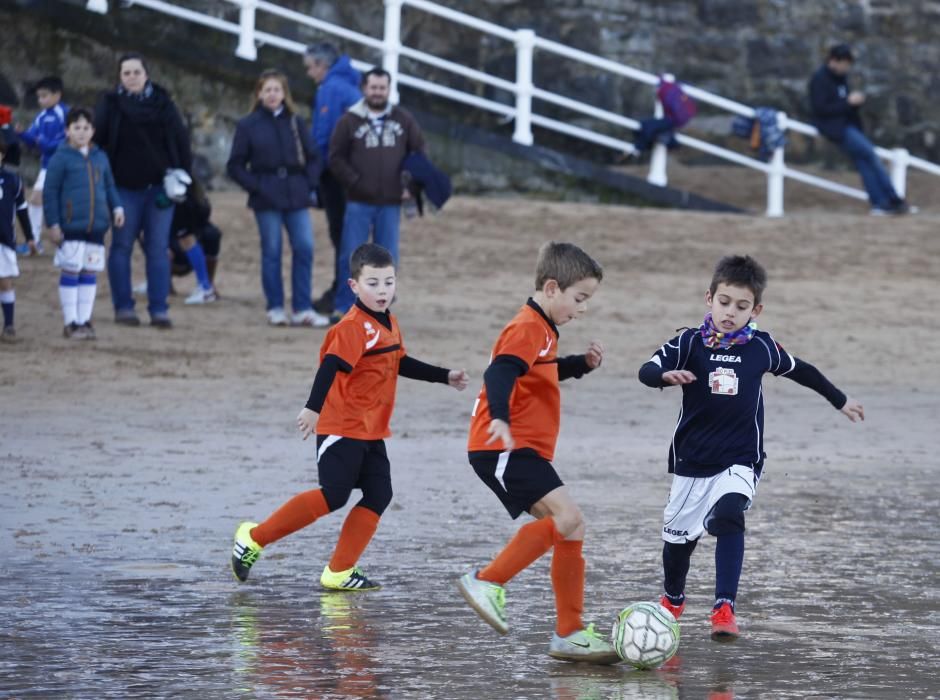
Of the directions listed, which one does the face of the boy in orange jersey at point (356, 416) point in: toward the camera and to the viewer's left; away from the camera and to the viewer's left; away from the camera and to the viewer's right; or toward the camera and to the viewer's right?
toward the camera and to the viewer's right

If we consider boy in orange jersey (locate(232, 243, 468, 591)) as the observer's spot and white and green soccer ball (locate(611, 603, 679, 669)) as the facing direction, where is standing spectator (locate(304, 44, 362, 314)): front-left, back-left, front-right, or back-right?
back-left

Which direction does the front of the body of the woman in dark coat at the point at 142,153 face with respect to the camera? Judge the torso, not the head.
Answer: toward the camera

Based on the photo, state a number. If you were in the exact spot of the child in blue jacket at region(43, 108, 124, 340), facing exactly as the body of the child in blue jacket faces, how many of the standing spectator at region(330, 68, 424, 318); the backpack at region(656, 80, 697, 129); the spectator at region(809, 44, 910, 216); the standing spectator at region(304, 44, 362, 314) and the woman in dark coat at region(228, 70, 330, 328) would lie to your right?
0

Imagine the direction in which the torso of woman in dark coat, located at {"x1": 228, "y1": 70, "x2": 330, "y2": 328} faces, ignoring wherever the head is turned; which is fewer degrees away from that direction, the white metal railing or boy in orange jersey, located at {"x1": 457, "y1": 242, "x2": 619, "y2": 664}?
the boy in orange jersey

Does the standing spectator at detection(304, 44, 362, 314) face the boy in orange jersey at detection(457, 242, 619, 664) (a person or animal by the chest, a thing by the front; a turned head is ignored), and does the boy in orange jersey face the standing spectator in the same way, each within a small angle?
no

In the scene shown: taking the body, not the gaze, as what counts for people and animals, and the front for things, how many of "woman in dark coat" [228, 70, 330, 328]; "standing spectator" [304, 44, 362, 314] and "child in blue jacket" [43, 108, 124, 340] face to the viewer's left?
1

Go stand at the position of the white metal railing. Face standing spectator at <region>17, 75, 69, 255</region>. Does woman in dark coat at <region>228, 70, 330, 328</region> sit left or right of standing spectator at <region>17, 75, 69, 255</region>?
left

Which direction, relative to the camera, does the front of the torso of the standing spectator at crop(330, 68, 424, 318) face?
toward the camera

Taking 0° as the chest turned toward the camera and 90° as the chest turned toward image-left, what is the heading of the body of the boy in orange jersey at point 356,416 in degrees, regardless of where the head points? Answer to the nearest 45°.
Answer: approximately 315°

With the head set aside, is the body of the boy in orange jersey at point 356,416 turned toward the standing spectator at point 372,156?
no

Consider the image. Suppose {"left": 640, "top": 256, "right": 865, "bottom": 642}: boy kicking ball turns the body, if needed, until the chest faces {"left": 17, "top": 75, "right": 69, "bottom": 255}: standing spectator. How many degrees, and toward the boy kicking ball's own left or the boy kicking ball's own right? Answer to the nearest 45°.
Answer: approximately 135° to the boy kicking ball's own right

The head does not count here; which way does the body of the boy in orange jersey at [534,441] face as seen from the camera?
to the viewer's right

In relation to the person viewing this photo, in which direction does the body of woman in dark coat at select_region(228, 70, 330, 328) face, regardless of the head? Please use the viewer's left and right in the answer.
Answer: facing the viewer

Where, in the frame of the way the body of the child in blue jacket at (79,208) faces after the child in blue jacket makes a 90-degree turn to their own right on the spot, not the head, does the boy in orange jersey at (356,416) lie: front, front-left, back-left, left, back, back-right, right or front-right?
left

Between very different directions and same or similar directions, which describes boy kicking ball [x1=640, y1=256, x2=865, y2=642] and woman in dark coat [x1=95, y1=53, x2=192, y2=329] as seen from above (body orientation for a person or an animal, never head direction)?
same or similar directions

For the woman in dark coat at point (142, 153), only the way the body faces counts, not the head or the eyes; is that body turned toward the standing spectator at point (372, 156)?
no

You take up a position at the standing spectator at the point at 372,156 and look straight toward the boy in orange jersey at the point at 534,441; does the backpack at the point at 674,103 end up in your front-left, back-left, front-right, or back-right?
back-left

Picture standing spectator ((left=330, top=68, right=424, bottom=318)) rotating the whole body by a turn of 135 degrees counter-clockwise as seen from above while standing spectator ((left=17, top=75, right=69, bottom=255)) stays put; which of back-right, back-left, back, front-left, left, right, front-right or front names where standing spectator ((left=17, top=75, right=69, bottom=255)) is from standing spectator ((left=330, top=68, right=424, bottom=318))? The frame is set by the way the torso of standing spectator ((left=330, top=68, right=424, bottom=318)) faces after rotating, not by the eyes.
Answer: left

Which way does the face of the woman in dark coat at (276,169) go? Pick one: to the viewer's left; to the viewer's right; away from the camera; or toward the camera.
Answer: toward the camera
